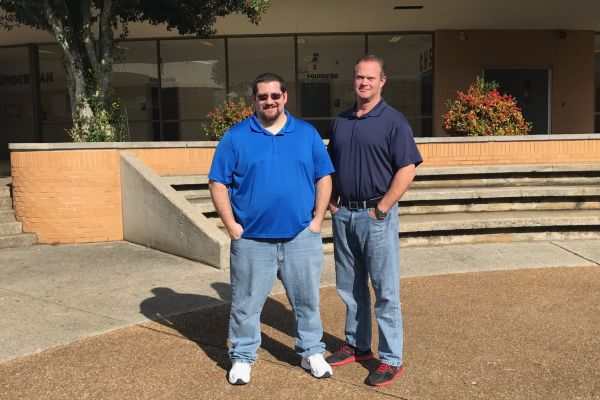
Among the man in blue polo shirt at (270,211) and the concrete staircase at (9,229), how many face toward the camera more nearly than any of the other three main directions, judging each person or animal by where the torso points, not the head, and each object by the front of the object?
2

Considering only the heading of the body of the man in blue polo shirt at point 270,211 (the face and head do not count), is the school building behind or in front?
behind

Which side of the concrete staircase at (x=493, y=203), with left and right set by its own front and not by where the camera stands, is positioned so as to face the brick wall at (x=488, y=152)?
back

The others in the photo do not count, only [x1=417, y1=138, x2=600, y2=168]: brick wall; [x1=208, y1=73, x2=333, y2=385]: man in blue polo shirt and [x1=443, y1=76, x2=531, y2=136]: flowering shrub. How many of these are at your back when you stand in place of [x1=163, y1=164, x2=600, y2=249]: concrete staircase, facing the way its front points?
2

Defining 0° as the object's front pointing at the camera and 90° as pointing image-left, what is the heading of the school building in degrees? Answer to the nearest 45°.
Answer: approximately 0°

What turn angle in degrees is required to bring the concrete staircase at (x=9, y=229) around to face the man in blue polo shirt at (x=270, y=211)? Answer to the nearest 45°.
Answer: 0° — it already faces them

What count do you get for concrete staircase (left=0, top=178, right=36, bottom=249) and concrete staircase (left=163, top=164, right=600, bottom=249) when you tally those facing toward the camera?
2
